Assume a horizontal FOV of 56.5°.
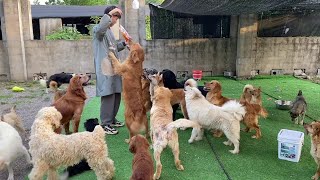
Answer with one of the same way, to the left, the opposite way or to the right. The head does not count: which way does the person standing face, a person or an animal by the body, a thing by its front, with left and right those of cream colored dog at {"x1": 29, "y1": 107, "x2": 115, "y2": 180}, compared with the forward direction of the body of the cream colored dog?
the opposite way

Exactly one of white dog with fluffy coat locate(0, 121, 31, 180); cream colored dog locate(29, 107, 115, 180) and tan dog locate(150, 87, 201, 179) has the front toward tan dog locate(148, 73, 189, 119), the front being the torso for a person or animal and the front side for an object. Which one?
tan dog locate(150, 87, 201, 179)

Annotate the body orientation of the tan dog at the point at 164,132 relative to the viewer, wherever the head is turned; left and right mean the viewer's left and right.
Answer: facing away from the viewer

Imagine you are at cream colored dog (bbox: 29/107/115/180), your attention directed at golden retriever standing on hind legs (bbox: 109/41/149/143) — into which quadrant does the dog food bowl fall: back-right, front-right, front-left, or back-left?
front-right

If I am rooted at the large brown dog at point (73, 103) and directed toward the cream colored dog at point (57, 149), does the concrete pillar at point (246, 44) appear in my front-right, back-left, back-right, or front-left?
back-left

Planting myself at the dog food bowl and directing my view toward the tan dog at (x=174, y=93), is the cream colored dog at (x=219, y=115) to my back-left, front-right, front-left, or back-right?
front-left

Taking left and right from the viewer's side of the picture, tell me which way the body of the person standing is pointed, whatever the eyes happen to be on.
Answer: facing to the right of the viewer

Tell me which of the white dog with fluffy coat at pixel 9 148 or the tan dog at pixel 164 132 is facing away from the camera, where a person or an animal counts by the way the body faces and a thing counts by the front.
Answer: the tan dog

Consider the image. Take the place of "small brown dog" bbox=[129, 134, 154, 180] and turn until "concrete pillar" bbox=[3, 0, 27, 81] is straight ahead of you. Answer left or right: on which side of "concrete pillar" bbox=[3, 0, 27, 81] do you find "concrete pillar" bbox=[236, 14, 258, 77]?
right
